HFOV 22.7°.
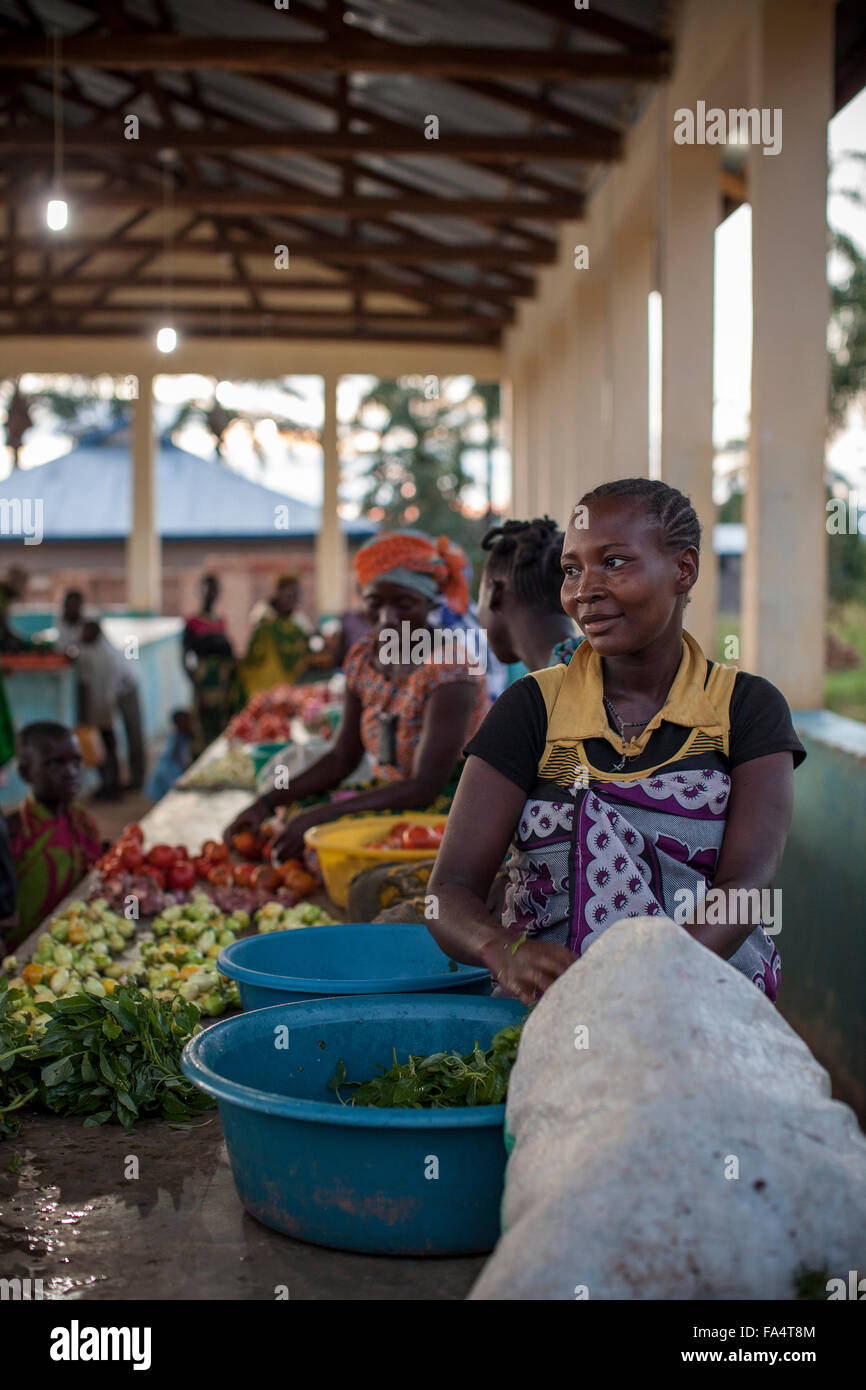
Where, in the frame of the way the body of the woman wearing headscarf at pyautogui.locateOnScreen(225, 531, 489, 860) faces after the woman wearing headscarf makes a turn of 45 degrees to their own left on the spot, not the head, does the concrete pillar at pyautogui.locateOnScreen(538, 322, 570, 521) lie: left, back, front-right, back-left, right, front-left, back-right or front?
back

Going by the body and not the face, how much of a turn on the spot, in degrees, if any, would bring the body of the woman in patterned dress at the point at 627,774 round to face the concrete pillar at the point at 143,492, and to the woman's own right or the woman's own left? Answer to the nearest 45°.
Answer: approximately 135° to the woman's own right

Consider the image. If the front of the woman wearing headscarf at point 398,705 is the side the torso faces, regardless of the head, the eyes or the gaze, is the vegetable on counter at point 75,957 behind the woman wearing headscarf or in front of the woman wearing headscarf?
in front

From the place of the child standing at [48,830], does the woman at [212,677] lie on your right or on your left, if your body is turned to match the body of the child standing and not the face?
on your left

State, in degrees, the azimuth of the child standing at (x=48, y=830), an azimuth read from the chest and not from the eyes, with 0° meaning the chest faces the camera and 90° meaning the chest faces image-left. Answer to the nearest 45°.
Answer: approximately 315°

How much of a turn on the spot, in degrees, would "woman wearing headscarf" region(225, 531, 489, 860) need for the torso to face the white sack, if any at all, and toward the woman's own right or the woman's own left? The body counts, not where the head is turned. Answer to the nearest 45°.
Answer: approximately 45° to the woman's own left

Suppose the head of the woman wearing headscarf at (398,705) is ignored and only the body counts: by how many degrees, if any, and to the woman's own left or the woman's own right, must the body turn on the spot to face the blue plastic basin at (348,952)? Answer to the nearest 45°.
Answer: approximately 45° to the woman's own left

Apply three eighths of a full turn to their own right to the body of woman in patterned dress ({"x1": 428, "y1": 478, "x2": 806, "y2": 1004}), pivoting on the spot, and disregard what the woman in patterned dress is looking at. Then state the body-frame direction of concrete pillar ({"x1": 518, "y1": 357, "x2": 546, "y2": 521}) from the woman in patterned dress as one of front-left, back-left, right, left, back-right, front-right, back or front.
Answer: front

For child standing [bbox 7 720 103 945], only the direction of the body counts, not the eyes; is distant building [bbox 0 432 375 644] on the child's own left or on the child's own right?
on the child's own left

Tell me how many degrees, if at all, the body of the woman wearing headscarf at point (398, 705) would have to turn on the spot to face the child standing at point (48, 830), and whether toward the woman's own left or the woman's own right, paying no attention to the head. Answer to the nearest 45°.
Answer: approximately 90° to the woman's own right

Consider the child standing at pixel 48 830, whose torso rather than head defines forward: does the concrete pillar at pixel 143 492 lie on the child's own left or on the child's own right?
on the child's own left

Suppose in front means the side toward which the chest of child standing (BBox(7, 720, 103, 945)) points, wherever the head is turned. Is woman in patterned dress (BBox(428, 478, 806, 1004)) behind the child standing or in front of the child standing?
in front

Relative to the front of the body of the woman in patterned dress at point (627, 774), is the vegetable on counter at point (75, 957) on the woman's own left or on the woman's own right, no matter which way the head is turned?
on the woman's own right

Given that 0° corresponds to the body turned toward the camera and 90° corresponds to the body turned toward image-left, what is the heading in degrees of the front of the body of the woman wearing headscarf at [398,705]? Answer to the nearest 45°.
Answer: approximately 45°

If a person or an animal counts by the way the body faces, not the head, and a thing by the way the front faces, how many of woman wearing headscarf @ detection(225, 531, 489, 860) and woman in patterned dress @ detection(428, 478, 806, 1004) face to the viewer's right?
0

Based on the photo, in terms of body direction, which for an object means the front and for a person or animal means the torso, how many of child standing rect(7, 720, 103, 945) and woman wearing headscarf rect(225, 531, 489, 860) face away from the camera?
0
